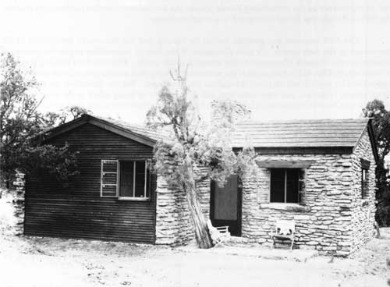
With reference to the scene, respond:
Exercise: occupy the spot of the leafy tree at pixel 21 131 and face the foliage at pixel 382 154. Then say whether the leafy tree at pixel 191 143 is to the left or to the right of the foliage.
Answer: right

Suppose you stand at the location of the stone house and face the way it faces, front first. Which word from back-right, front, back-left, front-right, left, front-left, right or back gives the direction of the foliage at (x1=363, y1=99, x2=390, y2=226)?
back-left

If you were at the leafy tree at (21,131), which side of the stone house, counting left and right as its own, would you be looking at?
right

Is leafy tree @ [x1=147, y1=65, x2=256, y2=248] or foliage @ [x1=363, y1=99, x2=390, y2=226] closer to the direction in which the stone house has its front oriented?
the leafy tree

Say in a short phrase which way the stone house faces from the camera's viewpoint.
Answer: facing the viewer
